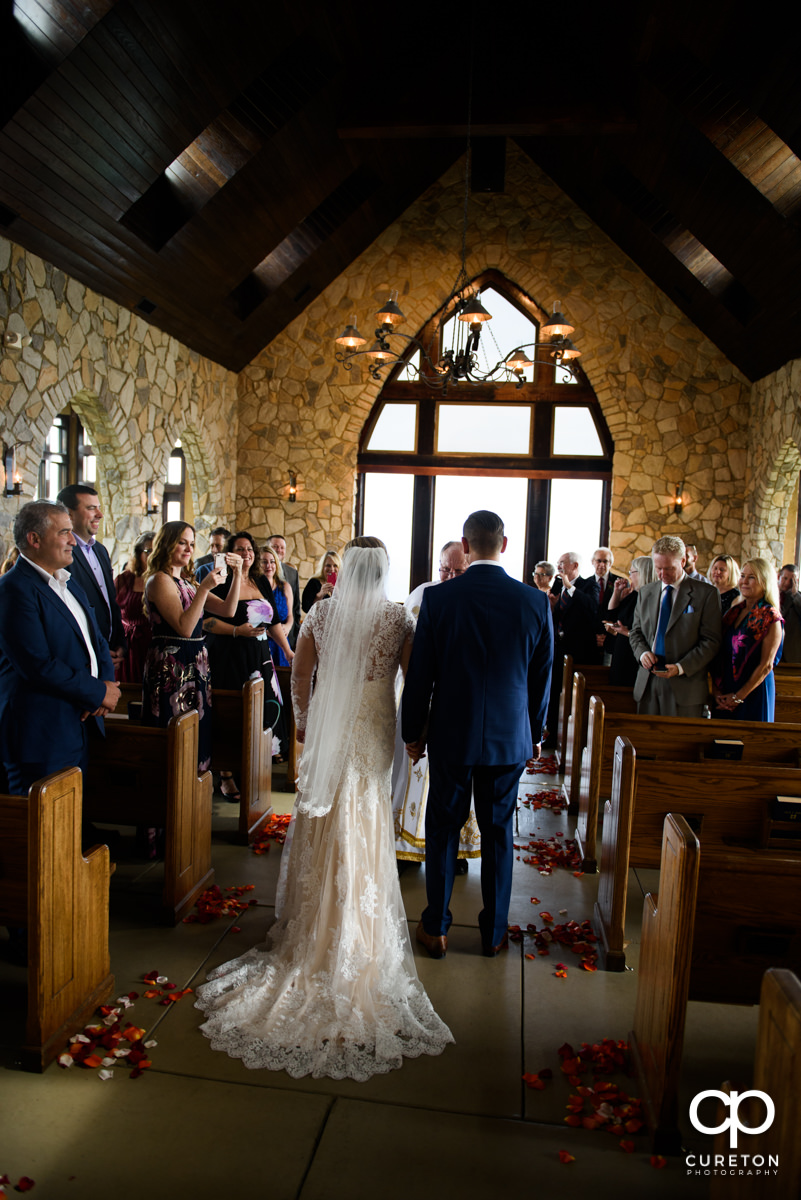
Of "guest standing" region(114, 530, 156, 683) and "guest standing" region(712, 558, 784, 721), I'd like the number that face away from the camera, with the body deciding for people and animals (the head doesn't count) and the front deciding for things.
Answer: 0

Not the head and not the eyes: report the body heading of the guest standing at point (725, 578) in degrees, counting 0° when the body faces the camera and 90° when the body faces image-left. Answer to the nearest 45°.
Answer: approximately 45°

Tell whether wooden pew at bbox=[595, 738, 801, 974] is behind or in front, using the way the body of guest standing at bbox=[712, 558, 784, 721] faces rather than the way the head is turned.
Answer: in front

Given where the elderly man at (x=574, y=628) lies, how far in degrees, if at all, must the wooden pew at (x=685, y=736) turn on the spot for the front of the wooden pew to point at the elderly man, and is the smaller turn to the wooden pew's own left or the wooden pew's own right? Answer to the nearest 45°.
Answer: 0° — it already faces them

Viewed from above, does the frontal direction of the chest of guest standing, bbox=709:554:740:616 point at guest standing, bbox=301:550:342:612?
no

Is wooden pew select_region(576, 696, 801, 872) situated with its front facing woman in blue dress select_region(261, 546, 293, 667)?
no

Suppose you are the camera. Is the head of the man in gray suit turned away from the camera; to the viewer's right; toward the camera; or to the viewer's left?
toward the camera

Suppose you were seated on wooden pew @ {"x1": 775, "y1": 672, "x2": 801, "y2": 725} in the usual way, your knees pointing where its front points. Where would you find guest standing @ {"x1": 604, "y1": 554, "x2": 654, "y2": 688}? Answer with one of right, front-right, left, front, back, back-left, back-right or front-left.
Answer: left

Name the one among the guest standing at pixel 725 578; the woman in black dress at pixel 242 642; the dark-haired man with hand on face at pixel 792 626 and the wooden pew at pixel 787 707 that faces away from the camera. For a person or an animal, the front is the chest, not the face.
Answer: the wooden pew

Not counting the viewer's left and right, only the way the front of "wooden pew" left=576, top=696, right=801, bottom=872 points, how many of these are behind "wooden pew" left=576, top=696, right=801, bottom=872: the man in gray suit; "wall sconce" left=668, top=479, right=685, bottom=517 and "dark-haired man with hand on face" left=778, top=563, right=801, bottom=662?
0

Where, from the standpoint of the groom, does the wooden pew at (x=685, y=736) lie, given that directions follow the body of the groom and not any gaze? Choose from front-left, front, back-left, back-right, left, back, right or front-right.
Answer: front-right

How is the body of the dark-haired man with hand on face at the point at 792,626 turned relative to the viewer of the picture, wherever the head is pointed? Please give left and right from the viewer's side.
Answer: facing the viewer and to the left of the viewer

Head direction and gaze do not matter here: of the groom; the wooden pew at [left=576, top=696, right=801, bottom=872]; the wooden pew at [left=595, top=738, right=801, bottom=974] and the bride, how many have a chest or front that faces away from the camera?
4

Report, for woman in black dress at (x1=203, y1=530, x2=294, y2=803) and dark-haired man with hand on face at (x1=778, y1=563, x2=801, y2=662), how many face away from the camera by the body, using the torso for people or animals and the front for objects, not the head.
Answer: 0

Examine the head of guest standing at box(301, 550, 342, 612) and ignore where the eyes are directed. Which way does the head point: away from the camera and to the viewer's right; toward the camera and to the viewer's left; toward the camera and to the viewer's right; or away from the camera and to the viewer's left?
toward the camera and to the viewer's right

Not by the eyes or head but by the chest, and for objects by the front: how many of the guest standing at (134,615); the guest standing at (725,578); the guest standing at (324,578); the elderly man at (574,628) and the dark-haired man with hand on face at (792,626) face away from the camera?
0

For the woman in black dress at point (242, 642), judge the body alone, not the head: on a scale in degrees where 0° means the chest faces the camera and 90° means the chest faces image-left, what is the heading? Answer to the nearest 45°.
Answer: approximately 315°

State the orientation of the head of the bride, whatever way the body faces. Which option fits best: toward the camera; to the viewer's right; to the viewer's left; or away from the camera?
away from the camera

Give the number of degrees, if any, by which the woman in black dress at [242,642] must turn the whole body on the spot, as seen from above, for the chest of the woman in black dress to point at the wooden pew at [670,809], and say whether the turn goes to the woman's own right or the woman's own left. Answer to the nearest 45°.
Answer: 0° — they already face it

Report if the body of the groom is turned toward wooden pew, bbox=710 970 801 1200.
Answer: no

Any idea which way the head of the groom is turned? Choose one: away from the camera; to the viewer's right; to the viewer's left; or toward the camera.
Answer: away from the camera

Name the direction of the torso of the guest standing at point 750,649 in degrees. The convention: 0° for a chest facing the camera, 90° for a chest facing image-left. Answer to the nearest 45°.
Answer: approximately 45°

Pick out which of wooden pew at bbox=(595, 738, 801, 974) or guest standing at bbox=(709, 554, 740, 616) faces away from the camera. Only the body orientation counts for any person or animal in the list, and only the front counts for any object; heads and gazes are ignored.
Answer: the wooden pew
